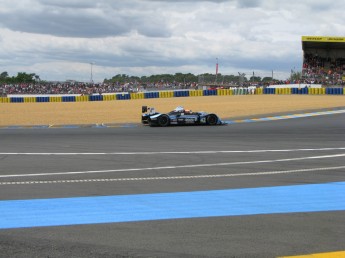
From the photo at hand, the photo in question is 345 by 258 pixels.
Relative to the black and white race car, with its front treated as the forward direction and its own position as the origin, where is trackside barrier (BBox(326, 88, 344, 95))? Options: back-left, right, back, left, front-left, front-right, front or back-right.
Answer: front-left

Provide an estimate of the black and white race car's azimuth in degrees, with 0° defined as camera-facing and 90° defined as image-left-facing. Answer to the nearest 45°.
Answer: approximately 270°

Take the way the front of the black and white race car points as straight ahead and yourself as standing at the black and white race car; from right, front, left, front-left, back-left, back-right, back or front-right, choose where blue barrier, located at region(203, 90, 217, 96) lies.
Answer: left

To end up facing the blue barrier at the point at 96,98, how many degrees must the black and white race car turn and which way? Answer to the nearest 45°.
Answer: approximately 90° to its left

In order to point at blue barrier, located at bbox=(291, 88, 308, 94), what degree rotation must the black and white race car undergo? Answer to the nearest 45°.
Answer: approximately 45° to its left

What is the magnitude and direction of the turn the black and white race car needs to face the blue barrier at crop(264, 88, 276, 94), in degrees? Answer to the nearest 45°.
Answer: approximately 90° to its left

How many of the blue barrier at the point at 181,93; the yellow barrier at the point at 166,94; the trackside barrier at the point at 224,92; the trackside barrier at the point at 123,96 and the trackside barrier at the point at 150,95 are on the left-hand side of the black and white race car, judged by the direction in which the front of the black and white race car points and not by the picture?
5

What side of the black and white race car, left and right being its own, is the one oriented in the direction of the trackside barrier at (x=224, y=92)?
left

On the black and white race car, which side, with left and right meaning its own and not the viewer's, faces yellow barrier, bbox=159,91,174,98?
left

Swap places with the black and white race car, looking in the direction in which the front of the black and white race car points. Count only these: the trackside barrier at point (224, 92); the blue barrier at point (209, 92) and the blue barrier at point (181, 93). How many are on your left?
3

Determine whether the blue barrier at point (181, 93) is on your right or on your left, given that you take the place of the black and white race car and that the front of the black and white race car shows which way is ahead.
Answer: on your left

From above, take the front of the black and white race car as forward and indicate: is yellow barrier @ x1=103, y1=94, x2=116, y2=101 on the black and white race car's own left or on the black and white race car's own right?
on the black and white race car's own left
